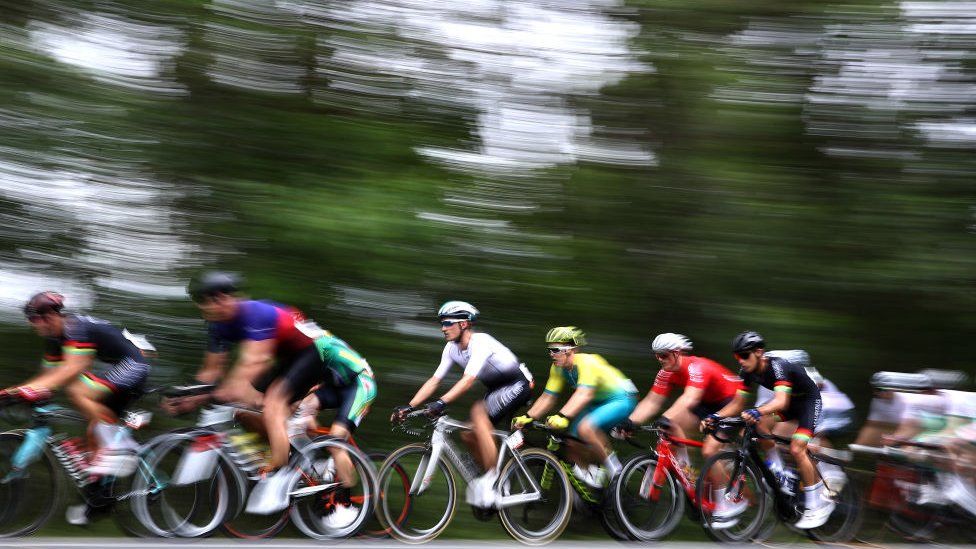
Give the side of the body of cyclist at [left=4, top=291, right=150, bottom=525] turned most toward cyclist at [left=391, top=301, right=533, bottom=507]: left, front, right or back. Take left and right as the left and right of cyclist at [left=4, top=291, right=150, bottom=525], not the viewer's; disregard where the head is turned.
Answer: back

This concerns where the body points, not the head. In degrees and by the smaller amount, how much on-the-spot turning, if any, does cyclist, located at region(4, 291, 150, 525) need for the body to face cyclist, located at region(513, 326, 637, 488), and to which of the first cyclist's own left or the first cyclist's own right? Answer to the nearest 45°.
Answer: approximately 180°

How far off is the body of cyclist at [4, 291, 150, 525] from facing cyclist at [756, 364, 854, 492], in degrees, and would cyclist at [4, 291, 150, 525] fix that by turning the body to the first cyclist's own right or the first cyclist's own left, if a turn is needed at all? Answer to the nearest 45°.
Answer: approximately 180°

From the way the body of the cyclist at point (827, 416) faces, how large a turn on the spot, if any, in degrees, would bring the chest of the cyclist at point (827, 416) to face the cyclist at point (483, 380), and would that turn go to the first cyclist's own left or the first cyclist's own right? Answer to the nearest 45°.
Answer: approximately 45° to the first cyclist's own left

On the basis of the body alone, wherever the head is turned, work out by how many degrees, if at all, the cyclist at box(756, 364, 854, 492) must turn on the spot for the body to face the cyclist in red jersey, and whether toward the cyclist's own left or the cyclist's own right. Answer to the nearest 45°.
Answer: approximately 45° to the cyclist's own left

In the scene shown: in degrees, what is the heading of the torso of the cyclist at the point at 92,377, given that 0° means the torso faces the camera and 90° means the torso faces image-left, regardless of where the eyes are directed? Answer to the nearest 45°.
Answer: approximately 90°

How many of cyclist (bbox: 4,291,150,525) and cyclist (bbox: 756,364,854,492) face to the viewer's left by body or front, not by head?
2

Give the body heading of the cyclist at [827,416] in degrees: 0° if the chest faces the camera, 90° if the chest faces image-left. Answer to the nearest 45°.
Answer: approximately 90°

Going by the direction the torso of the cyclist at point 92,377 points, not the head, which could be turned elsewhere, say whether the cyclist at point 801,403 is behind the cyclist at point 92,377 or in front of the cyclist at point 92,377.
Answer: behind

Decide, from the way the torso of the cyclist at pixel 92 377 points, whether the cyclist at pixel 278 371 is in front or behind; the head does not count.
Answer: behind

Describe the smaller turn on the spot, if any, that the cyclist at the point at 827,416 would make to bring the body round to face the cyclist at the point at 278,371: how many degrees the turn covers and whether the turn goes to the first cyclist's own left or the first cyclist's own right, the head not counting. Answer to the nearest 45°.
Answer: approximately 45° to the first cyclist's own left
